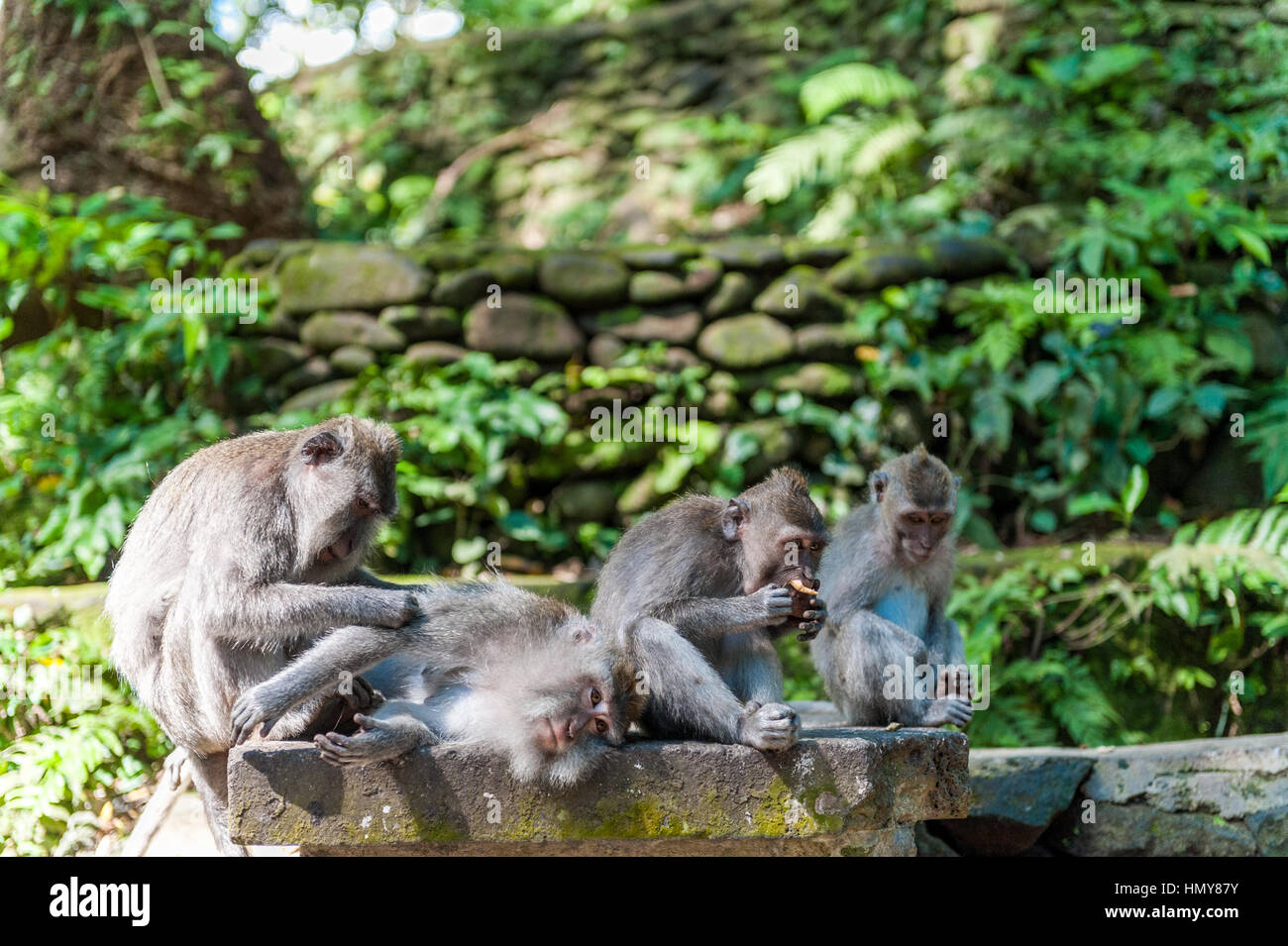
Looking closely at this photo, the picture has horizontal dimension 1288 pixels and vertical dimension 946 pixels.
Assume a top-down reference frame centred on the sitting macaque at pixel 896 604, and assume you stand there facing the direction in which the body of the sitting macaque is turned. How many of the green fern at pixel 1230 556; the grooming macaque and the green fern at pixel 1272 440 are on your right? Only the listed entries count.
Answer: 1

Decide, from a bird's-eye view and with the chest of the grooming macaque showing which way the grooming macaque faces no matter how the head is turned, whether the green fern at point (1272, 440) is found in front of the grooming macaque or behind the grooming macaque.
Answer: in front

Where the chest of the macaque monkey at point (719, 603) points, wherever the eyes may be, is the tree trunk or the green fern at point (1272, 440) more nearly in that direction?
the green fern

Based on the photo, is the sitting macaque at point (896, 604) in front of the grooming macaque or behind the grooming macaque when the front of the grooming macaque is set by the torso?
in front

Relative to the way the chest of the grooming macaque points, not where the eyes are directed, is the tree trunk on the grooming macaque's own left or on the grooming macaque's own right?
on the grooming macaque's own left

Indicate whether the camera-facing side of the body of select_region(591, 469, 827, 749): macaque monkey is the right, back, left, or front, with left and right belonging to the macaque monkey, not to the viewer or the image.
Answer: right

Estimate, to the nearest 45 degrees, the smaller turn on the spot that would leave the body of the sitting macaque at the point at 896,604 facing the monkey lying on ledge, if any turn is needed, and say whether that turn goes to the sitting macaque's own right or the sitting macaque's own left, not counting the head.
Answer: approximately 90° to the sitting macaque's own right

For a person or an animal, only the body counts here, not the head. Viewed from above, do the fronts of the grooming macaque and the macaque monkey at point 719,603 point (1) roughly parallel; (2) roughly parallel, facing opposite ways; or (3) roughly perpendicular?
roughly parallel

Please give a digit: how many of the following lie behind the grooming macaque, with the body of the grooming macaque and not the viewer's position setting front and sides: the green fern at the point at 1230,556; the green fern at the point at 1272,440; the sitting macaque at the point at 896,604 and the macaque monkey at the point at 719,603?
0

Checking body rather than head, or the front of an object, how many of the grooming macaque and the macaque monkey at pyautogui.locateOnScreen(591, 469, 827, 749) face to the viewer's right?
2

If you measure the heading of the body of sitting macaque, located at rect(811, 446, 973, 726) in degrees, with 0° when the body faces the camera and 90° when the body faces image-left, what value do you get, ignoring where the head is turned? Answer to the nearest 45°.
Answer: approximately 315°

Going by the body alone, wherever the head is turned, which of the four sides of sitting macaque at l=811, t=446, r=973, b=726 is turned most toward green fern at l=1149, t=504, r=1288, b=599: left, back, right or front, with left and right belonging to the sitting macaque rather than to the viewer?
left

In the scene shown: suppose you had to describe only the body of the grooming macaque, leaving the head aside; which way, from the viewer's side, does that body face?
to the viewer's right
